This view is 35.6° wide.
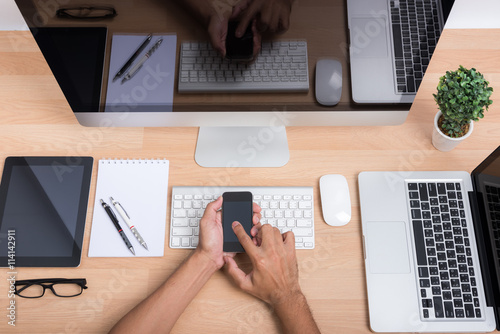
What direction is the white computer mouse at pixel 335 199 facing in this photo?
away from the camera

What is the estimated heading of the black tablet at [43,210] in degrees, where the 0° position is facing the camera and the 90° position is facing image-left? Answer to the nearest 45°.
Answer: approximately 0°

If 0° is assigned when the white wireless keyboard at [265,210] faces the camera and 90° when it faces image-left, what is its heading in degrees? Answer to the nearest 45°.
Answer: approximately 0°

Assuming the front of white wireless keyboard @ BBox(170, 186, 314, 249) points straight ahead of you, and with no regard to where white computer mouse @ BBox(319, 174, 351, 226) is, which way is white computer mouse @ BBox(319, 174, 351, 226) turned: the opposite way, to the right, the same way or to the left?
the opposite way

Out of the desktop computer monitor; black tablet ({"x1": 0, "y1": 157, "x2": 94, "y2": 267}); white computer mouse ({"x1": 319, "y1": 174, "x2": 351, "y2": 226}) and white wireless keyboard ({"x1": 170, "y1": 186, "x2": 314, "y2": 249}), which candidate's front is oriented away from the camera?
the white computer mouse
